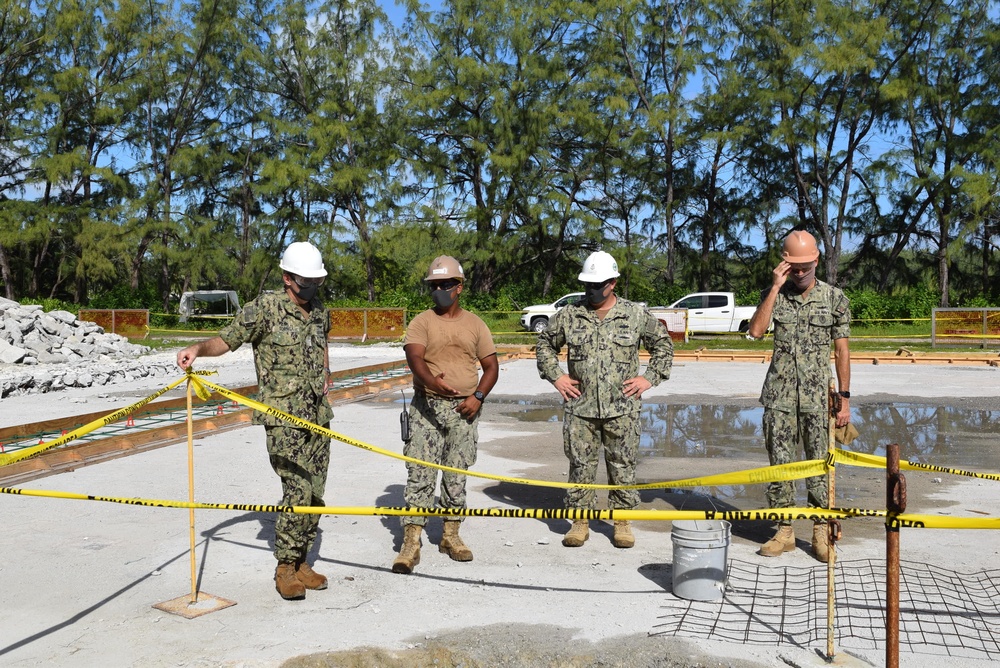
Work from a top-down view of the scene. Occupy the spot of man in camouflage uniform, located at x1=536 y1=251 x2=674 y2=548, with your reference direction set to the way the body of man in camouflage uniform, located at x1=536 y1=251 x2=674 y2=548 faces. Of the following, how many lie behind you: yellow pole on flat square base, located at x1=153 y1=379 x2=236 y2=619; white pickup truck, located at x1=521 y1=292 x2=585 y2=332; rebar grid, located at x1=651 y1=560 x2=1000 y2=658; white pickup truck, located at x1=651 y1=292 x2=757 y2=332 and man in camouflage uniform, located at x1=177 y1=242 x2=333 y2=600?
2

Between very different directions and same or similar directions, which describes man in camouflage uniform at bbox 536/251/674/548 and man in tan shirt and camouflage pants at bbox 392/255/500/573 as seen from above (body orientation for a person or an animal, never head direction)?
same or similar directions

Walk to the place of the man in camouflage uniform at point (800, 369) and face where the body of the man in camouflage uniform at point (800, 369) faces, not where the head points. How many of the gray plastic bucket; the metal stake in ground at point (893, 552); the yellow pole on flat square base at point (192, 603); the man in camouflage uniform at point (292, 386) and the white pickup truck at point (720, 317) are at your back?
1

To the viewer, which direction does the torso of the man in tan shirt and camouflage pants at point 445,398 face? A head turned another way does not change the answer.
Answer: toward the camera

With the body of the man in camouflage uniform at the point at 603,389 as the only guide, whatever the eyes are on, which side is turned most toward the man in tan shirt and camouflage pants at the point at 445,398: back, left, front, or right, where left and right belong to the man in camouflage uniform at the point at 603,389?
right

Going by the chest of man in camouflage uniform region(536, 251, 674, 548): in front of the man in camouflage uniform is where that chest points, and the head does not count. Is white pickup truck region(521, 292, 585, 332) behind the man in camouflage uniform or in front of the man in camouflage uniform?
behind

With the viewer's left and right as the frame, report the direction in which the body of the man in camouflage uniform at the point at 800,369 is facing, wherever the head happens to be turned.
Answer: facing the viewer

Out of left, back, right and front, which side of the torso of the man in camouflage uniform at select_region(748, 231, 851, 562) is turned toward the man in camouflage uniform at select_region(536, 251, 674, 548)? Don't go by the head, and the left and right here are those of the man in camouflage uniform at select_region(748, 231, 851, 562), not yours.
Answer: right

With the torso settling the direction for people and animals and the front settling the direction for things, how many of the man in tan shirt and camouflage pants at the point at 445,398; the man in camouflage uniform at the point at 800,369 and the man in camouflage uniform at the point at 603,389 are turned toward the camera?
3

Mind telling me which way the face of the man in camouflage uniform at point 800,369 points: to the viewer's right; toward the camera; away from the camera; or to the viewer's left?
toward the camera

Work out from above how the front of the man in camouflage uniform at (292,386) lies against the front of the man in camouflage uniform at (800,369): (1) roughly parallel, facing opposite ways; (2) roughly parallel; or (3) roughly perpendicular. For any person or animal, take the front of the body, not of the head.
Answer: roughly perpendicular

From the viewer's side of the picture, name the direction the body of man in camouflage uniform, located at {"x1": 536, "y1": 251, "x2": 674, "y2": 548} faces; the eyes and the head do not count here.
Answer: toward the camera

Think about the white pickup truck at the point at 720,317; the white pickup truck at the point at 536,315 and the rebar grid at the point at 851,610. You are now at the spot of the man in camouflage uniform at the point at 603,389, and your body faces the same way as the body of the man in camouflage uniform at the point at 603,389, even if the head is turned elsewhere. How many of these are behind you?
2

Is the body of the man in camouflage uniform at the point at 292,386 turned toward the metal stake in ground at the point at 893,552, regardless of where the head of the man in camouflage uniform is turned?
yes
